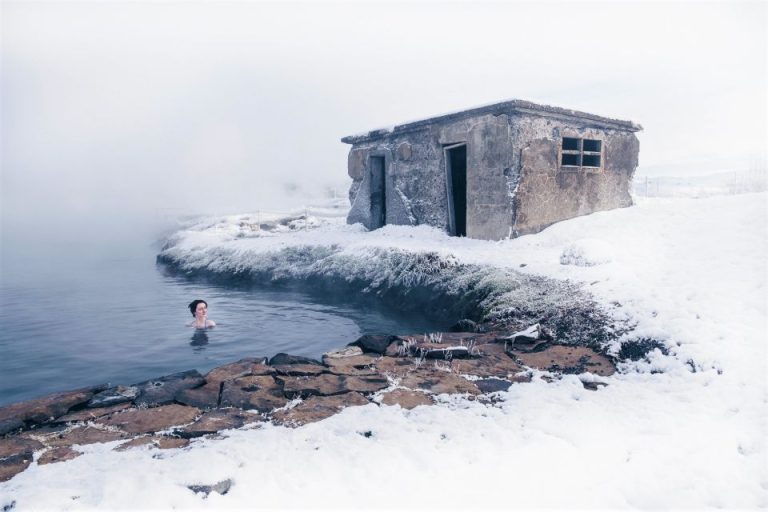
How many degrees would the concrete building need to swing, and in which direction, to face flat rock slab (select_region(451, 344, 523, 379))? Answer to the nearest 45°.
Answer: approximately 45° to its left

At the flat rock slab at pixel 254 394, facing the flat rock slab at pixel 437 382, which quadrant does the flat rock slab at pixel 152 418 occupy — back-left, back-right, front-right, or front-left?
back-right

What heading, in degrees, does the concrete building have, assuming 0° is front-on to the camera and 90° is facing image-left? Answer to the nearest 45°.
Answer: approximately 45°
